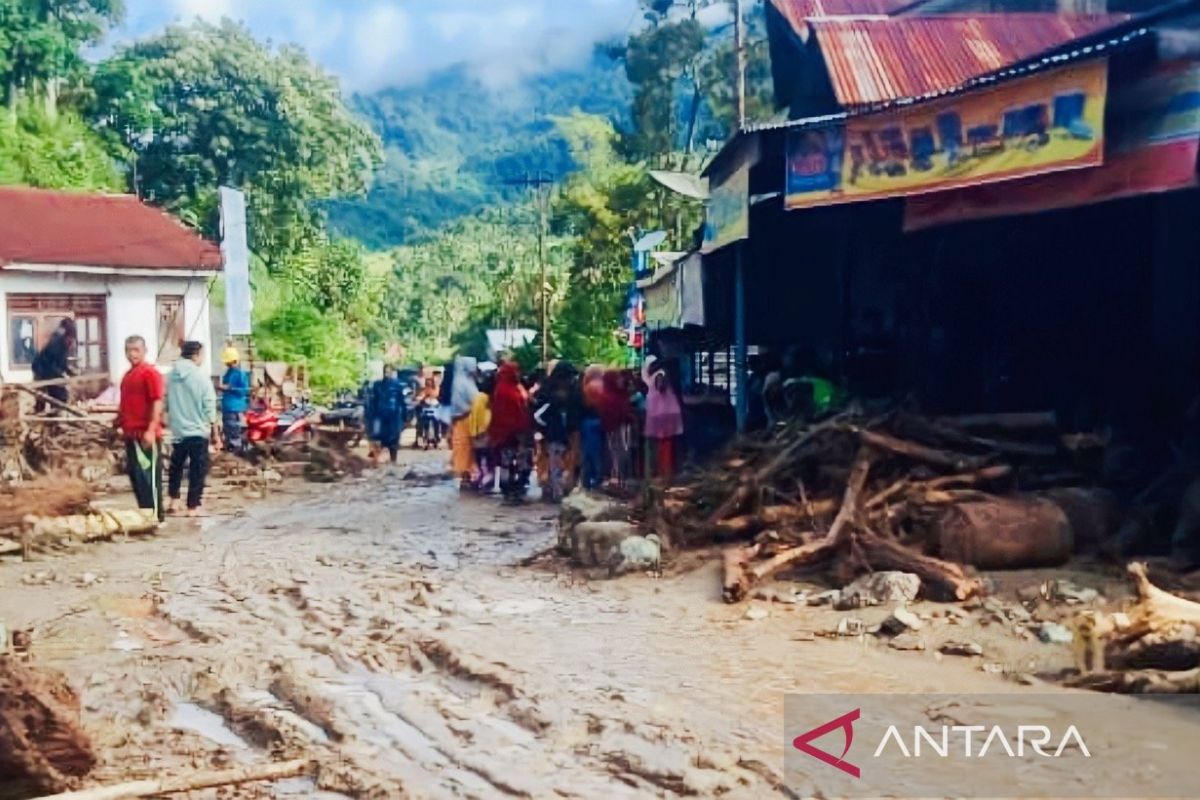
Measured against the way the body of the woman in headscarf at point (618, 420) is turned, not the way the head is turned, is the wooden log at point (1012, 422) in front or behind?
behind

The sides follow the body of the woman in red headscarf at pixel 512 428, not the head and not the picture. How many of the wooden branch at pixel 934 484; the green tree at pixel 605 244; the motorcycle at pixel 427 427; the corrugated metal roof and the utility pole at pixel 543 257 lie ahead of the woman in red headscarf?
3

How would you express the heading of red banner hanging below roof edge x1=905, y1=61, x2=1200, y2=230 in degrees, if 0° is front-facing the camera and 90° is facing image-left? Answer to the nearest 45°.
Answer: approximately 45°

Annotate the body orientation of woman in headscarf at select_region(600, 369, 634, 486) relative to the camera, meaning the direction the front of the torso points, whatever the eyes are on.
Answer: away from the camera

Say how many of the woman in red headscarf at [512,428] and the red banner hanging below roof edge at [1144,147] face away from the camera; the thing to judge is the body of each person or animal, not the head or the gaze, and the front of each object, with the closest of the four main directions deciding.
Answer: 1

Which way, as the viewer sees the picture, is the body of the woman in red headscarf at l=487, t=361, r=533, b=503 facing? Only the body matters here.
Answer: away from the camera

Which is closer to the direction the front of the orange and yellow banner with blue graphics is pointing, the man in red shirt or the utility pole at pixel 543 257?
the man in red shirt

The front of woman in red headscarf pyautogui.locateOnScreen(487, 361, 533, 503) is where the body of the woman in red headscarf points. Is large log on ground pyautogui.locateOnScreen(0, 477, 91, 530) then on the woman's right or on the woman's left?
on the woman's left

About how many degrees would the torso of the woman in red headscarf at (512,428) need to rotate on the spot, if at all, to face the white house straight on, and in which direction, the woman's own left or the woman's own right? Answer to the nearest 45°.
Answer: approximately 45° to the woman's own left

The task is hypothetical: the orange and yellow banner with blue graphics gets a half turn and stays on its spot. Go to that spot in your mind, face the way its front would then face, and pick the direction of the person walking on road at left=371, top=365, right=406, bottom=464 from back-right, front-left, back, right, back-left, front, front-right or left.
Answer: left
